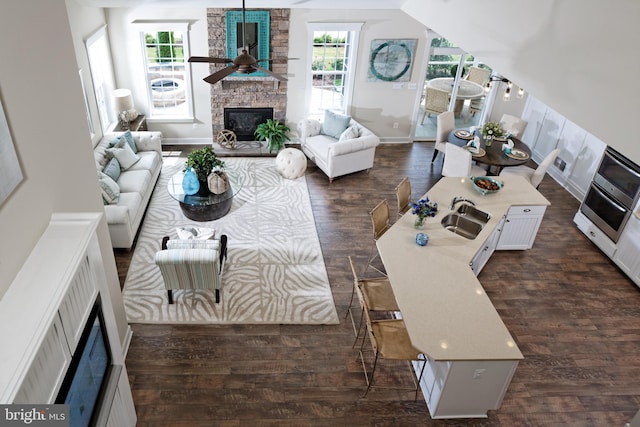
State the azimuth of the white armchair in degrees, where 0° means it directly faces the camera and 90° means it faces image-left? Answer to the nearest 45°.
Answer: approximately 45°

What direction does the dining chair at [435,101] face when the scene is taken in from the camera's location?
facing away from the viewer and to the right of the viewer

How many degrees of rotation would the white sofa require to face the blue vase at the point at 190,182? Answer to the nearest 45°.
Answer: approximately 45° to its right

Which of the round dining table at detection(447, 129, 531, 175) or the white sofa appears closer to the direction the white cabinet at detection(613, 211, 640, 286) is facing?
the white sofa

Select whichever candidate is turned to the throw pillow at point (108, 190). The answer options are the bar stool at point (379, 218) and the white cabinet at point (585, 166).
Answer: the white cabinet

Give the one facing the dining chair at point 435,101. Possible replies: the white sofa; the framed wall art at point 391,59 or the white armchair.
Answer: the white sofa

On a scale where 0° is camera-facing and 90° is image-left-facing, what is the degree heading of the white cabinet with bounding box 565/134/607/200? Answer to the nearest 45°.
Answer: approximately 45°

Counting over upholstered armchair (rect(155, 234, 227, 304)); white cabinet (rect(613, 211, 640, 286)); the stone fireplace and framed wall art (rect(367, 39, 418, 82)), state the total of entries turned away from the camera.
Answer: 1

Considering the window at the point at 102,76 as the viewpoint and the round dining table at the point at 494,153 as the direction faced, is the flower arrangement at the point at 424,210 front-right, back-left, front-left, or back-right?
front-right

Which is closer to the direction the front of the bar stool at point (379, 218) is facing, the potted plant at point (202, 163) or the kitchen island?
the kitchen island

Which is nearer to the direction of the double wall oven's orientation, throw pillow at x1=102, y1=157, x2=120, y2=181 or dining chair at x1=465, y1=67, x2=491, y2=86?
the throw pillow

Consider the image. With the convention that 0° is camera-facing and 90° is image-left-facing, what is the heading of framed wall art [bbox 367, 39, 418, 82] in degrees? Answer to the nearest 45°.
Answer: approximately 0°

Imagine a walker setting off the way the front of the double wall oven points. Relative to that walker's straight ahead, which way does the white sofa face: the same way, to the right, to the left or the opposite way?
the opposite way

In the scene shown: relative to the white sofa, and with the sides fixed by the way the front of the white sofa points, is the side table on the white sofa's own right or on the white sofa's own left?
on the white sofa's own left

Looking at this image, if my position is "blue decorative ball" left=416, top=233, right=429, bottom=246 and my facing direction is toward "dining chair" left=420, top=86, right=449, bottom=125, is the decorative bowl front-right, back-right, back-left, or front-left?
front-right

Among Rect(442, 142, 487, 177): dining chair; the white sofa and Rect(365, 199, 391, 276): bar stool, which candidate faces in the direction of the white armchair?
the white sofa

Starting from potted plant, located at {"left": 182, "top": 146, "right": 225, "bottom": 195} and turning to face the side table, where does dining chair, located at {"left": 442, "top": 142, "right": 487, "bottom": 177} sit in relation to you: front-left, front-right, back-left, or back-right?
back-right

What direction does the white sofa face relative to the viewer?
to the viewer's right

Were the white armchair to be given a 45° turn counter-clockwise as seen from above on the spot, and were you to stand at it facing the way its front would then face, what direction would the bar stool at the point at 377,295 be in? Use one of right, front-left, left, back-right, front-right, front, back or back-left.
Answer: front

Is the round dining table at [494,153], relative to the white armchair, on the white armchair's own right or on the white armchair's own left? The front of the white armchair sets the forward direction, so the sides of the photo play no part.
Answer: on the white armchair's own left
